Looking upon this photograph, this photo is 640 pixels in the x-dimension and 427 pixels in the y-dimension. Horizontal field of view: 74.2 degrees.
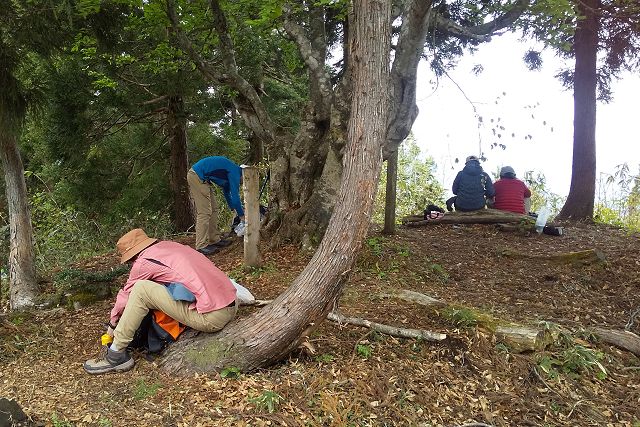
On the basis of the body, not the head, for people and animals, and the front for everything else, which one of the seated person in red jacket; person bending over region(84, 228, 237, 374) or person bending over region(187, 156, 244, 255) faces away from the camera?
the seated person in red jacket

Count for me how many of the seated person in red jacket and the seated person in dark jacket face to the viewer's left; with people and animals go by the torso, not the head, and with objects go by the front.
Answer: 0

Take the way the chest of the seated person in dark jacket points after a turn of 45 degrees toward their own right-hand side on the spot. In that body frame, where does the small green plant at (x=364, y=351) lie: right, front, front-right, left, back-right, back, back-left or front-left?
back-right

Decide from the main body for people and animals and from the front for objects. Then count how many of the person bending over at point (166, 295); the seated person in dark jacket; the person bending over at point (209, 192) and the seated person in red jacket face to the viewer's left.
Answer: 1

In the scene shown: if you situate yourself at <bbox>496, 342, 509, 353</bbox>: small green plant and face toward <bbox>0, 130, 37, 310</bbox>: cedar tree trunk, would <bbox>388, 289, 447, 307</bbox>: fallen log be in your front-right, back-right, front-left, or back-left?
front-right

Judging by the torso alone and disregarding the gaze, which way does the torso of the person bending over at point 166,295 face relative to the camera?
to the viewer's left

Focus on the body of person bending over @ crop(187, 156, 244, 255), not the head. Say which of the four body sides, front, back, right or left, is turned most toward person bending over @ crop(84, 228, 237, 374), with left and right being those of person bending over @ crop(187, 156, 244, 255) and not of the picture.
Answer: right

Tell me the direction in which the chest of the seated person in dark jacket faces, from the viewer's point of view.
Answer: away from the camera

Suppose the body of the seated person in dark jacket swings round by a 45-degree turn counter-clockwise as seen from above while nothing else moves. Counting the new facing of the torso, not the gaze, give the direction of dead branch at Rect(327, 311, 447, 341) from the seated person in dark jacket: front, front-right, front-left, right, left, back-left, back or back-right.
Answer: back-left

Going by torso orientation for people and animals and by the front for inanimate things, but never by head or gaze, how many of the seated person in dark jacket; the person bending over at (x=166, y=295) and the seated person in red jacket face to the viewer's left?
1

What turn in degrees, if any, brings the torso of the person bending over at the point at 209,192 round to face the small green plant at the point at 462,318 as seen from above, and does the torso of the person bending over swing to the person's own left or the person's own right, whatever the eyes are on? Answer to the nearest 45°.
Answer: approximately 45° to the person's own right

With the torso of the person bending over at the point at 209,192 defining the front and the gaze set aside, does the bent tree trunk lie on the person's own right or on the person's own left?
on the person's own right

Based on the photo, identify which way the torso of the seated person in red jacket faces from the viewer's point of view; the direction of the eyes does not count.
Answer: away from the camera

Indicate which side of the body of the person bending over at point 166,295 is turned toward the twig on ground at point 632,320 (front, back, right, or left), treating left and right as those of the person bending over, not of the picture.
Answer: back

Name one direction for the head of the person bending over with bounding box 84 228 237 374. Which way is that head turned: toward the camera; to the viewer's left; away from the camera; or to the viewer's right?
to the viewer's left

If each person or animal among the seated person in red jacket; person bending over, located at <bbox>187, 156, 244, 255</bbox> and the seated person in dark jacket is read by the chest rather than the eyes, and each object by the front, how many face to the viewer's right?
1

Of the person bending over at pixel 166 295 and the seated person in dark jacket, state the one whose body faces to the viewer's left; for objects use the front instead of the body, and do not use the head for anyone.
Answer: the person bending over

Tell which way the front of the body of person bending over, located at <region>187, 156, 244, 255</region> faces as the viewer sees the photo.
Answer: to the viewer's right

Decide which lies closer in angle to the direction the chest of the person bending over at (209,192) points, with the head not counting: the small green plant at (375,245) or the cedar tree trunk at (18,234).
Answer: the small green plant

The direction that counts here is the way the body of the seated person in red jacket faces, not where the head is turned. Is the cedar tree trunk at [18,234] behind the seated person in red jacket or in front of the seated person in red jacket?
behind

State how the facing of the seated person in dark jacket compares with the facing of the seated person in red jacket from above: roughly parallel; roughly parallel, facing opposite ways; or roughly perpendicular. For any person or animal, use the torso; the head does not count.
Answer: roughly parallel
